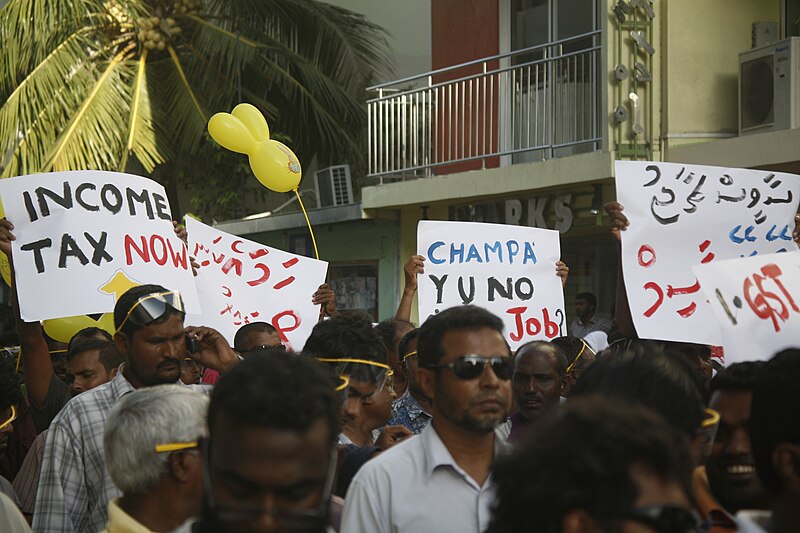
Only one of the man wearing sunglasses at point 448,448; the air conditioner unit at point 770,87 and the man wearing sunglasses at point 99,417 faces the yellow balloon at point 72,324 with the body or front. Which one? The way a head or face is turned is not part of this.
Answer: the air conditioner unit

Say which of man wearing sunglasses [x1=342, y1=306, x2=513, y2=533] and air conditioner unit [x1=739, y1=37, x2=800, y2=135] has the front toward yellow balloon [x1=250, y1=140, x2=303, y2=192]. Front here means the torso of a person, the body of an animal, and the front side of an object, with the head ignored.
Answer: the air conditioner unit

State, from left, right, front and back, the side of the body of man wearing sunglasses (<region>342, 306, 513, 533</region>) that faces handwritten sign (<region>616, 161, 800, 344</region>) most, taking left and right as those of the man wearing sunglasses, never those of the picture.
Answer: left

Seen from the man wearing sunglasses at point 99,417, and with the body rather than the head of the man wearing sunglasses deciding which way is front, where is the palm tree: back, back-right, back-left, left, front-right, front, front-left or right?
back-left

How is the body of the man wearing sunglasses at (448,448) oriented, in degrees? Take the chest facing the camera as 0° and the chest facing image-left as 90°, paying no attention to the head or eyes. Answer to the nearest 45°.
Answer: approximately 315°

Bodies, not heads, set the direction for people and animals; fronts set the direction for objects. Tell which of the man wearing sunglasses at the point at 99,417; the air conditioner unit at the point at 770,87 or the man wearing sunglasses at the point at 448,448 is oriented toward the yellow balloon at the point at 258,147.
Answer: the air conditioner unit

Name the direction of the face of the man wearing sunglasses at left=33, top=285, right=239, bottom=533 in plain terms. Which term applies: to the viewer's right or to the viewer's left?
to the viewer's right

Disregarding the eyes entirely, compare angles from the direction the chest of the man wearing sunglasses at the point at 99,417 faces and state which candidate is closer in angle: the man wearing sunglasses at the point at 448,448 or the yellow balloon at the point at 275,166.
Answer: the man wearing sunglasses

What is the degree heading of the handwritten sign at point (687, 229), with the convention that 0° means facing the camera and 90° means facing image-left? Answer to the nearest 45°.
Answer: approximately 0°

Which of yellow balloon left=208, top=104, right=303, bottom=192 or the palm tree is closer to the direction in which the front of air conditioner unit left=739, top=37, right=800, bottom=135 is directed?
the yellow balloon
